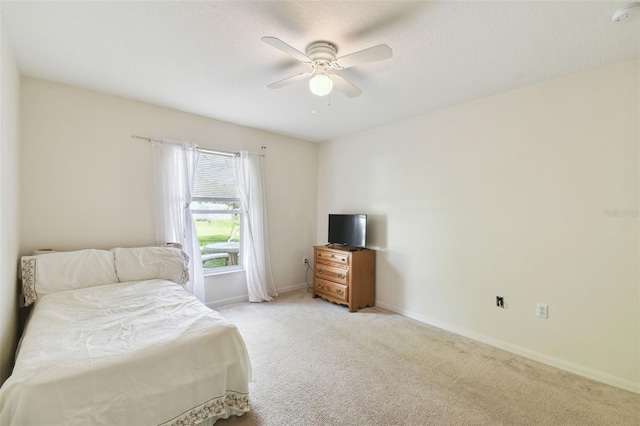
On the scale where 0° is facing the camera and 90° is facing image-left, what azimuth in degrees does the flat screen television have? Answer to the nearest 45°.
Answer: approximately 45°

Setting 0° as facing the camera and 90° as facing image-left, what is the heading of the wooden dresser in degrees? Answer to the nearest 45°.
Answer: approximately 45°

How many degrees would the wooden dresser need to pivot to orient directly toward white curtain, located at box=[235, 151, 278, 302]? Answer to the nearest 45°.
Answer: approximately 45° to its right

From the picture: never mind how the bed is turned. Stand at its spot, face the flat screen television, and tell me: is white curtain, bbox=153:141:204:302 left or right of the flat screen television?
left

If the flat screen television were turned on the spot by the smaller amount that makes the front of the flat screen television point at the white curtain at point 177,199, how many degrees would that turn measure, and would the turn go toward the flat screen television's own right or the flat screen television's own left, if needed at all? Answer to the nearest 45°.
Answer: approximately 45° to the flat screen television's own right
